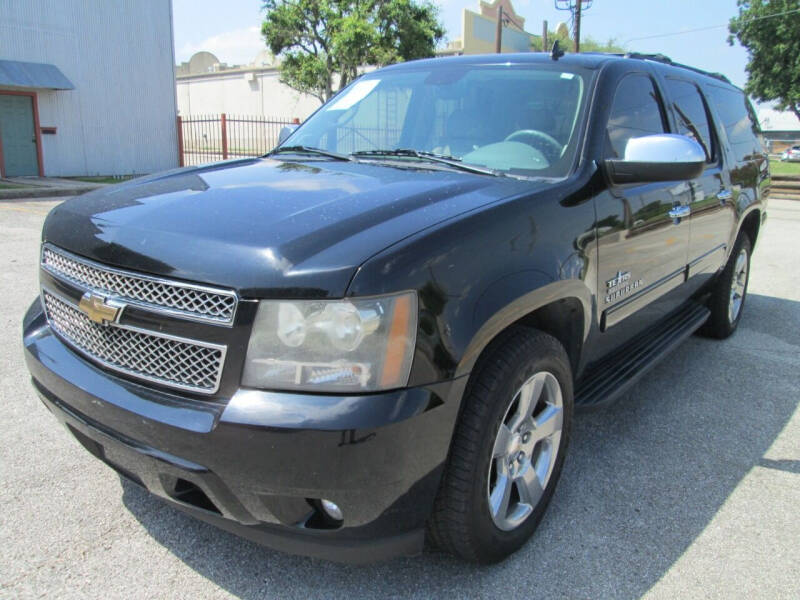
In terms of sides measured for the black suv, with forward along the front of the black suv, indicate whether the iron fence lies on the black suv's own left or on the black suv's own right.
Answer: on the black suv's own right

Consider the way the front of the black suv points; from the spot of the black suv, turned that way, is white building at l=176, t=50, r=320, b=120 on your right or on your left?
on your right

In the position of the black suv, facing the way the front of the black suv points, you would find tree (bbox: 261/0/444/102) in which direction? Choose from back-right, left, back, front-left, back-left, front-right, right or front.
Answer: back-right

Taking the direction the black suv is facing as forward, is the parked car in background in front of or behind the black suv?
behind

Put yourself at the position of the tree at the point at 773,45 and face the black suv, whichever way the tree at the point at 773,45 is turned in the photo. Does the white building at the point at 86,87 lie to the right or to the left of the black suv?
right

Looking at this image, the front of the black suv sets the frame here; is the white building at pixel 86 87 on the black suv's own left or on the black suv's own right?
on the black suv's own right

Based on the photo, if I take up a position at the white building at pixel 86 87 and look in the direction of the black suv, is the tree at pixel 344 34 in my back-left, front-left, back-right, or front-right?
back-left

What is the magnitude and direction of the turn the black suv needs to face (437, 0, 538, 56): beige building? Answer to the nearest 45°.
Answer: approximately 135° to its right

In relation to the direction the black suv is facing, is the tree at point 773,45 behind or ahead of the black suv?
behind
